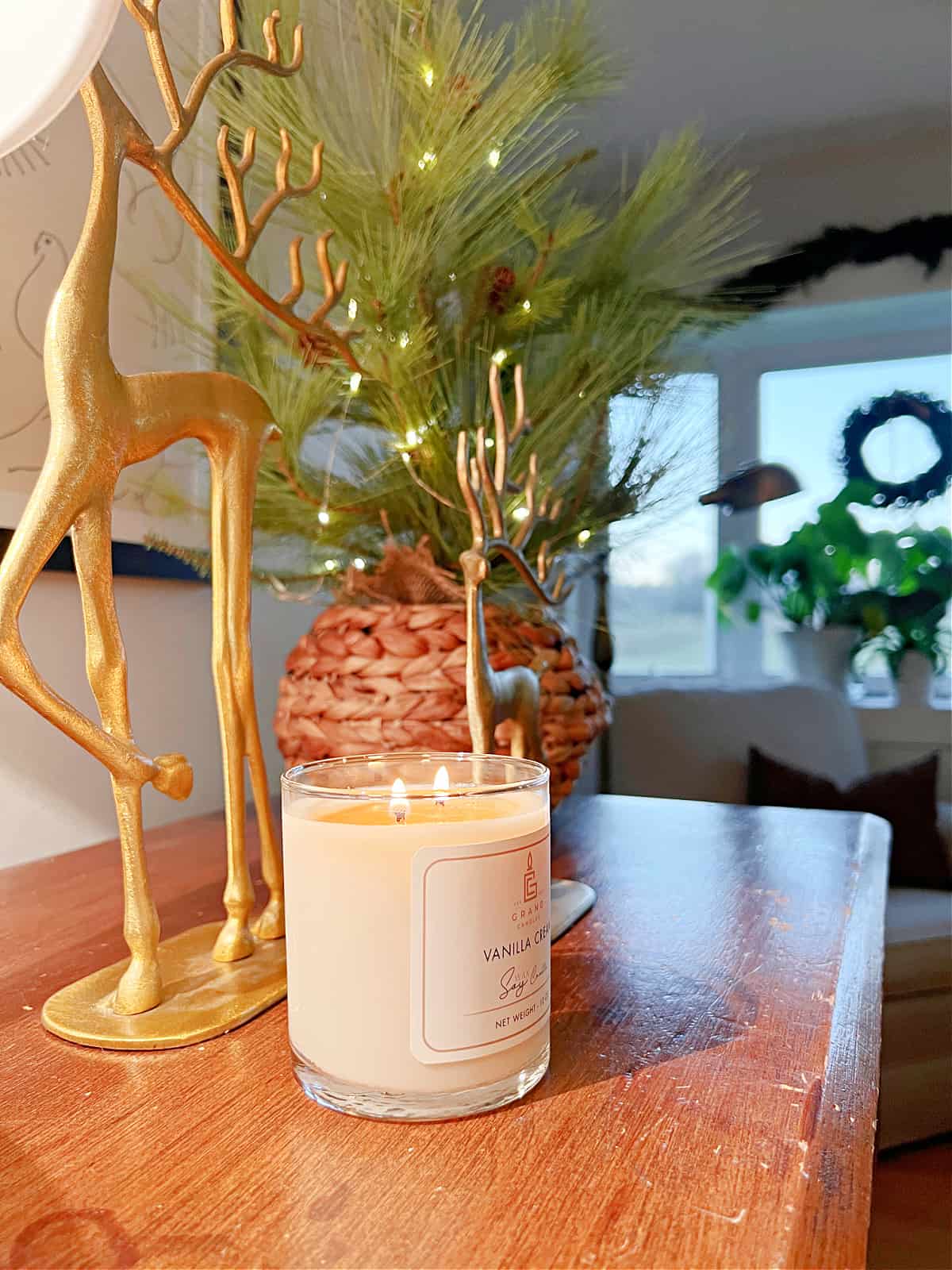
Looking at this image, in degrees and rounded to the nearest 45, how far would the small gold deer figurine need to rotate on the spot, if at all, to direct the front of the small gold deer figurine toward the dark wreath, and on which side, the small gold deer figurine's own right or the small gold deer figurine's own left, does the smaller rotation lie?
approximately 180°

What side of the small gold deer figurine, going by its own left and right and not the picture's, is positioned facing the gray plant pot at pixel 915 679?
back

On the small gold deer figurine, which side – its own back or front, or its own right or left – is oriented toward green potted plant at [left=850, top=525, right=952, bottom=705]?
back

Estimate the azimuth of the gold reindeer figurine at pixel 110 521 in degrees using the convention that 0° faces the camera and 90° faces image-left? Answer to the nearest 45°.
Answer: approximately 45°

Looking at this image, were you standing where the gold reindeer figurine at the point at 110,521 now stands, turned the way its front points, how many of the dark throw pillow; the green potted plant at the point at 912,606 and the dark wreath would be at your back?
3

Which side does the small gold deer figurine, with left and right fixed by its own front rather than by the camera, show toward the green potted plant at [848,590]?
back

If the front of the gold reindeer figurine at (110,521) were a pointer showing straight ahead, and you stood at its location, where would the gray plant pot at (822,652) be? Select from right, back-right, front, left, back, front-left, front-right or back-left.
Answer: back

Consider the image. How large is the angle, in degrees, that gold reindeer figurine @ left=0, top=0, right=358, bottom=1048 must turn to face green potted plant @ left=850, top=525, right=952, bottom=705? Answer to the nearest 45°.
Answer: approximately 180°

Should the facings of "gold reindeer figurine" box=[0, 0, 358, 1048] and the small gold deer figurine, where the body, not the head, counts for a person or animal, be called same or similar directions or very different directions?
same or similar directions

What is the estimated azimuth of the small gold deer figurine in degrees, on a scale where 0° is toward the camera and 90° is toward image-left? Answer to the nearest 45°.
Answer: approximately 45°

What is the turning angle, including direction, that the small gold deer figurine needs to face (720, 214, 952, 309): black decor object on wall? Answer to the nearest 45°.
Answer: approximately 180°

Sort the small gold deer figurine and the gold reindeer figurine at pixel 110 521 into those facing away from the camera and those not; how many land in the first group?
0

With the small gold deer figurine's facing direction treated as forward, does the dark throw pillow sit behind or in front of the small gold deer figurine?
behind
